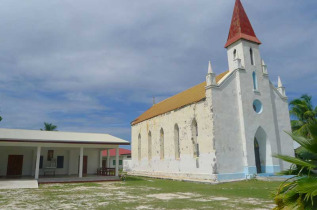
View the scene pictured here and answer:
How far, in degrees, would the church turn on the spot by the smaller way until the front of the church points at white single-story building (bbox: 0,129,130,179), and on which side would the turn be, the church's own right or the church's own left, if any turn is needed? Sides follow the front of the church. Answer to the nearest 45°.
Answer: approximately 135° to the church's own right

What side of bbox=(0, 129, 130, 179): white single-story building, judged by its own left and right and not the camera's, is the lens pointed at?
front

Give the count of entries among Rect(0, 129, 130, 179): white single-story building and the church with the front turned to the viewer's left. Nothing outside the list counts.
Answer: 0

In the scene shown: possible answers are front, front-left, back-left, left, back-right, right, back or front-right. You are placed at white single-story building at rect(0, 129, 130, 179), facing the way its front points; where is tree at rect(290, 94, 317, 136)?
left

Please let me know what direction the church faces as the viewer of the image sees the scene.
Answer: facing the viewer and to the right of the viewer

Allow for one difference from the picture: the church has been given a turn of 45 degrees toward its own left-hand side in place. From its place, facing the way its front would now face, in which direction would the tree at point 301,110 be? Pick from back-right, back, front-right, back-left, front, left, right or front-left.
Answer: front-left

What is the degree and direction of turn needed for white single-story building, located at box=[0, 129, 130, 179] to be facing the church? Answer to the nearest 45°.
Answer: approximately 45° to its left
